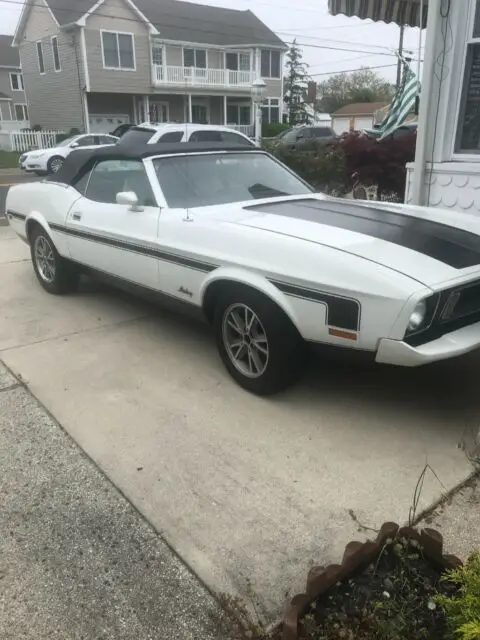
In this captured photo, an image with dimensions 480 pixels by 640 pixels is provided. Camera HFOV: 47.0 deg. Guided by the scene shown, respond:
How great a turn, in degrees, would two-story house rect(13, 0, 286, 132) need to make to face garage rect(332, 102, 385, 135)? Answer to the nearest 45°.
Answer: approximately 90° to its left

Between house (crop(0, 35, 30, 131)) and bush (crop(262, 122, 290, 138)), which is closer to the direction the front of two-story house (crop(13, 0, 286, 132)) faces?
the bush

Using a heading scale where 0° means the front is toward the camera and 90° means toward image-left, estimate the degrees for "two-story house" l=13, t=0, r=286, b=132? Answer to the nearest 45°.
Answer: approximately 315°

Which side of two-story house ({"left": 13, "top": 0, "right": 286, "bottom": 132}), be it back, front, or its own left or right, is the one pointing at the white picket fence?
right

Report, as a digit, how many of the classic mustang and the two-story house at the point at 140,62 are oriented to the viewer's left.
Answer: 0

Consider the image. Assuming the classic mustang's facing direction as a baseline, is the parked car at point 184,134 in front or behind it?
behind

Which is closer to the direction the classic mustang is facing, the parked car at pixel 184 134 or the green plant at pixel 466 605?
the green plant

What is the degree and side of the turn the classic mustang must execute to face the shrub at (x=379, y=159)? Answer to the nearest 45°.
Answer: approximately 135° to its left

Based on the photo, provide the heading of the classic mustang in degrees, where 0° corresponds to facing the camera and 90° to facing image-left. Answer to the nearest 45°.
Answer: approximately 315°

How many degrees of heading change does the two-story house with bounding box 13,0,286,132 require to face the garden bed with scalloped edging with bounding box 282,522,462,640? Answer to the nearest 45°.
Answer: approximately 45° to its right

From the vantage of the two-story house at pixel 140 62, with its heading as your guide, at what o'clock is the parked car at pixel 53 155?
The parked car is roughly at 2 o'clock from the two-story house.
